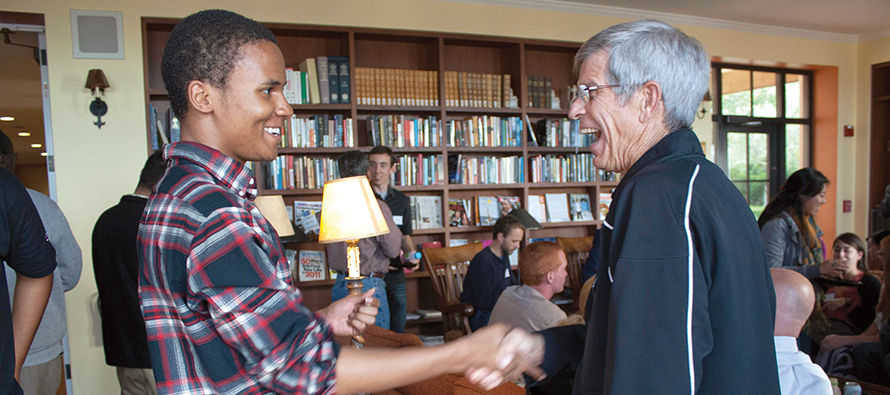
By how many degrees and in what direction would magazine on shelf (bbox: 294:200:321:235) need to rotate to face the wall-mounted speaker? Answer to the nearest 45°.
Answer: approximately 90° to its right

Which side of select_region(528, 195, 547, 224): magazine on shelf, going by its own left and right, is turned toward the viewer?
front

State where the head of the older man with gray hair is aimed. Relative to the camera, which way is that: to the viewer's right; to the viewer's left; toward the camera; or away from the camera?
to the viewer's left

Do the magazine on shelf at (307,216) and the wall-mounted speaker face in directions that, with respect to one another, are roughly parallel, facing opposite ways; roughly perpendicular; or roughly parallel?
roughly parallel

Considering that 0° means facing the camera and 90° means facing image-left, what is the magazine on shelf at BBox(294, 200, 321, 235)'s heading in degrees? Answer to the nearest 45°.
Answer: approximately 0°

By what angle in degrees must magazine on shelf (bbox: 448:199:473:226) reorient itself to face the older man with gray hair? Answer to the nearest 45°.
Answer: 0° — it already faces them

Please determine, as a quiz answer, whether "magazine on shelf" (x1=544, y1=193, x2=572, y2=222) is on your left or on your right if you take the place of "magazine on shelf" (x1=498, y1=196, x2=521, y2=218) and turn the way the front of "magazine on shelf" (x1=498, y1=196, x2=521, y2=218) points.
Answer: on your left

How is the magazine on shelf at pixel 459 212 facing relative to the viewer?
toward the camera

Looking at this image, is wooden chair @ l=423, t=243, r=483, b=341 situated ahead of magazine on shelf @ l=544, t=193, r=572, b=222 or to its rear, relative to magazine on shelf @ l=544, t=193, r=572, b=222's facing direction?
ahead

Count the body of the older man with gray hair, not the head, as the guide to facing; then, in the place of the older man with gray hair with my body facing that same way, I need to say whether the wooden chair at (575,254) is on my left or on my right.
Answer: on my right

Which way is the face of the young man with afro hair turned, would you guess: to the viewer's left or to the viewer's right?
to the viewer's right

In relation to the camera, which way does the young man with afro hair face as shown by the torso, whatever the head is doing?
to the viewer's right

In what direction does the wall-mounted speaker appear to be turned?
toward the camera

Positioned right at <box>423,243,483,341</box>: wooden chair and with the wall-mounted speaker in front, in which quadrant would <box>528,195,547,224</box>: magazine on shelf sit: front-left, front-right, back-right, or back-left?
back-right
